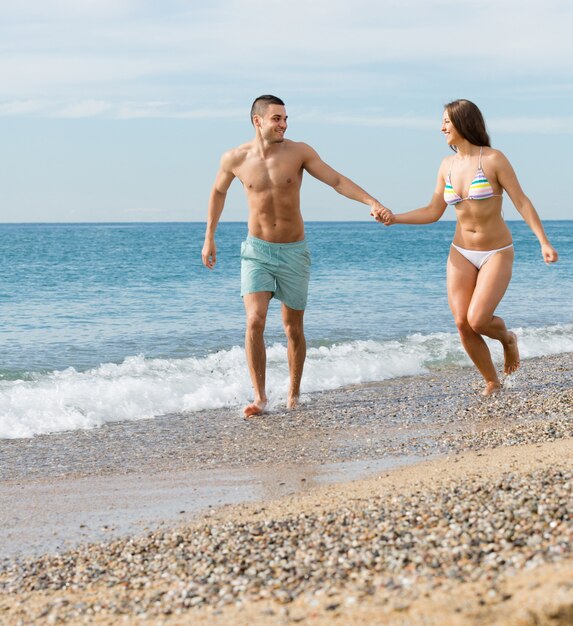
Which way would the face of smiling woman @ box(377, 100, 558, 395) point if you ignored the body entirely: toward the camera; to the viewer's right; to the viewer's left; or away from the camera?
to the viewer's left

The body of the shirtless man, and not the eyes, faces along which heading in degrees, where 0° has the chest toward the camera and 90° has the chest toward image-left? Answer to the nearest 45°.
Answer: approximately 0°

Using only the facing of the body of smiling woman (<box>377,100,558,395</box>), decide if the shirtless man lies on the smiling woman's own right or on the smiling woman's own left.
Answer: on the smiling woman's own right

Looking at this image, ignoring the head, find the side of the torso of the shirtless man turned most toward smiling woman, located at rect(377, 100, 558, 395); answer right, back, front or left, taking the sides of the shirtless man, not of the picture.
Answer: left
